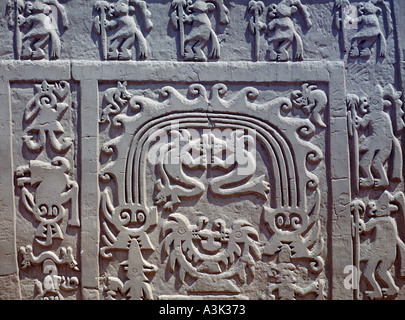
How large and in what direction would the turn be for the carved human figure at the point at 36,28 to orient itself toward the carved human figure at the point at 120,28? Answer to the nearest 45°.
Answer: approximately 180°

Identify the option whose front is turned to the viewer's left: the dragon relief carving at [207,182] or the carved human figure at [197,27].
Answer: the carved human figure

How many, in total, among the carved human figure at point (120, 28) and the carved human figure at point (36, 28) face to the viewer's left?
2

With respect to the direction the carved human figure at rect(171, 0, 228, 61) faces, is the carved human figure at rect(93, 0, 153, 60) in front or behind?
in front

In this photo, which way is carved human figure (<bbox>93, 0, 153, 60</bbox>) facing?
to the viewer's left

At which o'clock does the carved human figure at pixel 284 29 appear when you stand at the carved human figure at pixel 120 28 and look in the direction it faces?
the carved human figure at pixel 284 29 is roughly at 6 o'clock from the carved human figure at pixel 120 28.

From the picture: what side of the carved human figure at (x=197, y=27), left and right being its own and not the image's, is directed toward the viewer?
left

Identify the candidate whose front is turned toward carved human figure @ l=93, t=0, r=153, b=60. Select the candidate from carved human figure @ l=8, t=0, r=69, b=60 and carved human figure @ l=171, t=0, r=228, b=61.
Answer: carved human figure @ l=171, t=0, r=228, b=61

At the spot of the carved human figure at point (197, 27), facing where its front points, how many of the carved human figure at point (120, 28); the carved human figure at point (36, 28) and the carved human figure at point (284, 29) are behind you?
1

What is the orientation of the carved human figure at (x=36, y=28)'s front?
to the viewer's left
